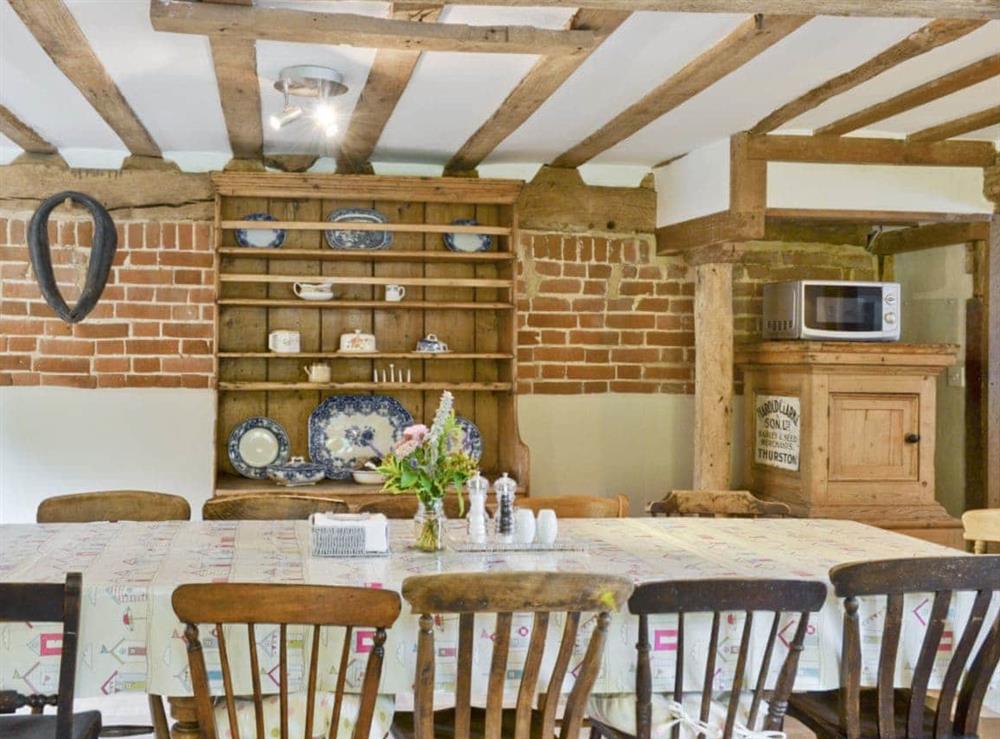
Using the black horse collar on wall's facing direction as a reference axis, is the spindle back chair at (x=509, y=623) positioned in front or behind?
in front

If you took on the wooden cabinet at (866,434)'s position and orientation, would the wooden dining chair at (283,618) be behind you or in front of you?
in front

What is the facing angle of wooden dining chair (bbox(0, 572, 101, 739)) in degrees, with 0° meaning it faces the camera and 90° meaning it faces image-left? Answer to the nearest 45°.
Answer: approximately 180°

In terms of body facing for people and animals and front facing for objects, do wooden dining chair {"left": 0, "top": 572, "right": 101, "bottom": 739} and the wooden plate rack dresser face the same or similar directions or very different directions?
very different directions

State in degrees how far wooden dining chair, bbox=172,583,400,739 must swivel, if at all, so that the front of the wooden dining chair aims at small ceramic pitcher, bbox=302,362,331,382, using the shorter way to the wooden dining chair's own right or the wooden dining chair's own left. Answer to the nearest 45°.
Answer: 0° — it already faces it

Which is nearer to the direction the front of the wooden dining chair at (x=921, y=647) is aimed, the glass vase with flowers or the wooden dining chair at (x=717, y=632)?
the glass vase with flowers

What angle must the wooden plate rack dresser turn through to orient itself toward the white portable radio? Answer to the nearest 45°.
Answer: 0° — it already faces it

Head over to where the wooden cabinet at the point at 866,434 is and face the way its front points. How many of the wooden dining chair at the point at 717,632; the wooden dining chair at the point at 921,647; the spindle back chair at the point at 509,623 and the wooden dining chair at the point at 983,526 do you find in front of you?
4

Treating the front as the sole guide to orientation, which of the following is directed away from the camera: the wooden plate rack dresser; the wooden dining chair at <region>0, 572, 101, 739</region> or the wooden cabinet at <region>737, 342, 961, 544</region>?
the wooden dining chair

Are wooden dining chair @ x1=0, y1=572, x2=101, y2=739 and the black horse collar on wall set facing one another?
yes

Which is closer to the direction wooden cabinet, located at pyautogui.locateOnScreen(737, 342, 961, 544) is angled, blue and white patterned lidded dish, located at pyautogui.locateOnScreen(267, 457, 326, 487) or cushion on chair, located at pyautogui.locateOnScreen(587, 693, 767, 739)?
the cushion on chair

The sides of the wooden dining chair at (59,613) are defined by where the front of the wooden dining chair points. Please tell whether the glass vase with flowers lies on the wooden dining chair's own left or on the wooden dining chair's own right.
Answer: on the wooden dining chair's own right

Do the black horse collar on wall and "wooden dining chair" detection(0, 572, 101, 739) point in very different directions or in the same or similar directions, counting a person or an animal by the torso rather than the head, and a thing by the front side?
very different directions

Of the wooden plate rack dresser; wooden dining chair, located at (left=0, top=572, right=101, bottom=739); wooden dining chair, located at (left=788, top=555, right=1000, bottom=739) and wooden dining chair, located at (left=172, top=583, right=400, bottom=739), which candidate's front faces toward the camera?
the wooden plate rack dresser

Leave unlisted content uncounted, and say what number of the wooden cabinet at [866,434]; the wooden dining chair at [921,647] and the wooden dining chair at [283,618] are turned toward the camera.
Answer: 1

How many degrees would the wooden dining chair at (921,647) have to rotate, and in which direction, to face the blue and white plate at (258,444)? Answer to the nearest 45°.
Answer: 0° — it already faces it

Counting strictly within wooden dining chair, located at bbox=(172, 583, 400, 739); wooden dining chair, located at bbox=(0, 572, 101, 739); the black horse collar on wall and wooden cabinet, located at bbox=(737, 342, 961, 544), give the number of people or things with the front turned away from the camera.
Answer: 2

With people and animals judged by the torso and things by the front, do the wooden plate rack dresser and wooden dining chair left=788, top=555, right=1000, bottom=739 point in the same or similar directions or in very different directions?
very different directions
